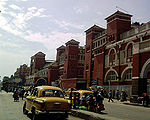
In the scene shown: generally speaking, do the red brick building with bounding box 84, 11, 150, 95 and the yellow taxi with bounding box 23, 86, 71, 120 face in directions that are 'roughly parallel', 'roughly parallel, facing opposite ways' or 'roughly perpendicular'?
roughly perpendicular

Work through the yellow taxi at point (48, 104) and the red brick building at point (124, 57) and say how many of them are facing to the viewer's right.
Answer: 0

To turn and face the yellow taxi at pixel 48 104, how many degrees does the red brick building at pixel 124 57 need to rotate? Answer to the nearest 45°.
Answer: approximately 45° to its left

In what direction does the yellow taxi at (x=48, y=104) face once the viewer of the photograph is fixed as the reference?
facing away from the viewer and to the left of the viewer

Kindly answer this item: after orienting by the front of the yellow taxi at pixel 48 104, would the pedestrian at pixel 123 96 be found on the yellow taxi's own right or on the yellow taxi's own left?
on the yellow taxi's own right

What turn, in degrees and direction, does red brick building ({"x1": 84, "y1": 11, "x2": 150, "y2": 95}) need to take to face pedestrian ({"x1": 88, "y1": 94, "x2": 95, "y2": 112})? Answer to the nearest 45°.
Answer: approximately 45° to its left

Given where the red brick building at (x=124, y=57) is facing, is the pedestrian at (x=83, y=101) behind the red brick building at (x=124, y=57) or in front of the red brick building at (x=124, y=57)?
in front

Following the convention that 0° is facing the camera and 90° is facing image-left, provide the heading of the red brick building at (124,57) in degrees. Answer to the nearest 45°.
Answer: approximately 45°
